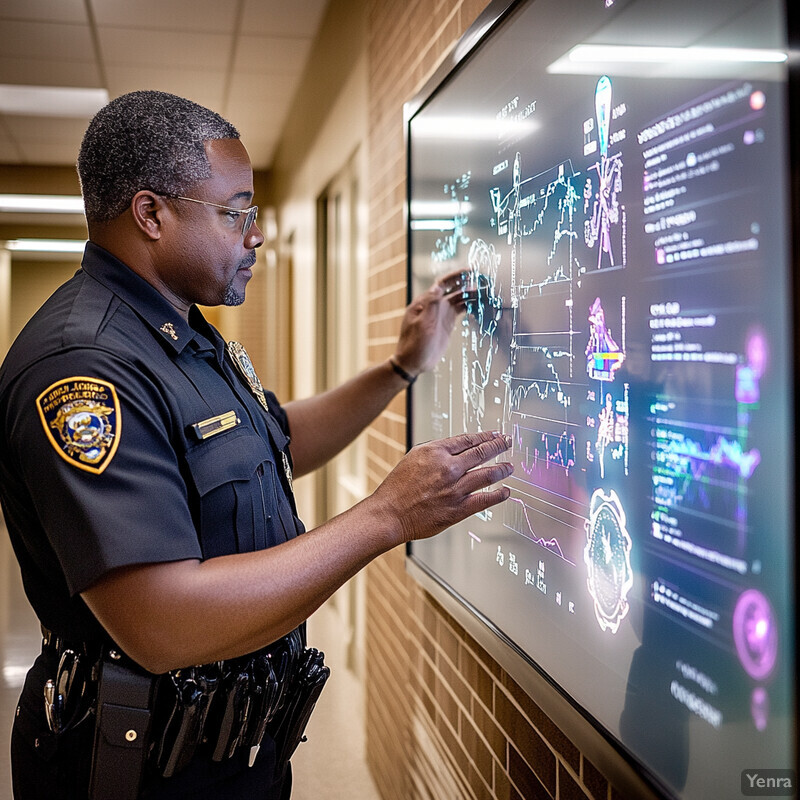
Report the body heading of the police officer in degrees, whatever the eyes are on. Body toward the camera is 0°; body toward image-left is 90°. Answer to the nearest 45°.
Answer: approximately 270°

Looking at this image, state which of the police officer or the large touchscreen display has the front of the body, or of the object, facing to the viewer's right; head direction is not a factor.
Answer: the police officer

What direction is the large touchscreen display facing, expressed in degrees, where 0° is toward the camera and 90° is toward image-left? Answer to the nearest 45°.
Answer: approximately 45°

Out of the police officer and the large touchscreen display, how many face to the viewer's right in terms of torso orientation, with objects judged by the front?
1

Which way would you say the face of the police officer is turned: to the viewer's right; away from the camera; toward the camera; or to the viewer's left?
to the viewer's right
